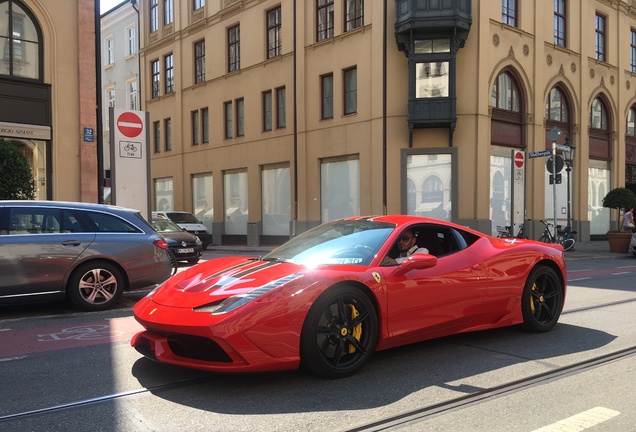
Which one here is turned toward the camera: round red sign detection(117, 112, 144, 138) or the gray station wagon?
the round red sign

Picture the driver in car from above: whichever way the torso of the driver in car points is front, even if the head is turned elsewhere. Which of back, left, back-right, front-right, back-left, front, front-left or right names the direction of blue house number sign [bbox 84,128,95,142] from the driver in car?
right

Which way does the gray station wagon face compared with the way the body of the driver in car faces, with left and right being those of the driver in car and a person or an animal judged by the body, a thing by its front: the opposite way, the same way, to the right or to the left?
the same way

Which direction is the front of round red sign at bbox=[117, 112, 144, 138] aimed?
toward the camera

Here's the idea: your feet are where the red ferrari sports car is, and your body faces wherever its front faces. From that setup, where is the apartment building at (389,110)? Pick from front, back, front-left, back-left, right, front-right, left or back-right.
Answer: back-right

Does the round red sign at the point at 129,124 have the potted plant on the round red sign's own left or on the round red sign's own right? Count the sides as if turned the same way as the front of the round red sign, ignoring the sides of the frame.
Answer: on the round red sign's own left

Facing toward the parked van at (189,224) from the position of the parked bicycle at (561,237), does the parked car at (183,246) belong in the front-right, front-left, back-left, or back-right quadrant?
front-left

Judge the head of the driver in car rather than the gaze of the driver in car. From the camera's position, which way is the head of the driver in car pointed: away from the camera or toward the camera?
toward the camera

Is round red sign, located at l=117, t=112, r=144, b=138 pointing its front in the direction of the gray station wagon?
yes

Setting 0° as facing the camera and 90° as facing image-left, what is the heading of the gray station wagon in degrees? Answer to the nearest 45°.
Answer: approximately 90°

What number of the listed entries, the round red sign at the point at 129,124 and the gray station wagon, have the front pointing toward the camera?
1

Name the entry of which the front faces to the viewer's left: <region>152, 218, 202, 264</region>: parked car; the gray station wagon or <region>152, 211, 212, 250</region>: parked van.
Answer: the gray station wagon

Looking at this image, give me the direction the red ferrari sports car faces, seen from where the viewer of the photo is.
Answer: facing the viewer and to the left of the viewer
